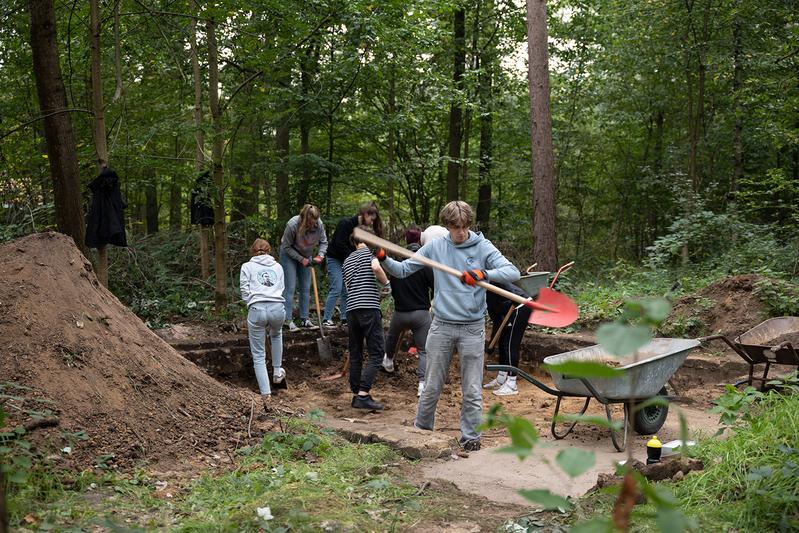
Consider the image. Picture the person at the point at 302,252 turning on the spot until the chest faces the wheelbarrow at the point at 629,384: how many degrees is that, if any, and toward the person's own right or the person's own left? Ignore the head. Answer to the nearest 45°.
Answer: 0° — they already face it

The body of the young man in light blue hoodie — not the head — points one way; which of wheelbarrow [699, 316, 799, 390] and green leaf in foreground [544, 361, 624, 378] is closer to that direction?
the green leaf in foreground

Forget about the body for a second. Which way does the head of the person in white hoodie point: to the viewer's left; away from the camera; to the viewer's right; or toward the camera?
away from the camera

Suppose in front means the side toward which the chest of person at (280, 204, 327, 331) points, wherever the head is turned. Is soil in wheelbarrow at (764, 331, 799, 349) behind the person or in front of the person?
in front

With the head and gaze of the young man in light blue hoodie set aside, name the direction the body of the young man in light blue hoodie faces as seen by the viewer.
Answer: toward the camera

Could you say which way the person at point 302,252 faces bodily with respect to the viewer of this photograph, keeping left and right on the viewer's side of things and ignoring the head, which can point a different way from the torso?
facing the viewer and to the right of the viewer

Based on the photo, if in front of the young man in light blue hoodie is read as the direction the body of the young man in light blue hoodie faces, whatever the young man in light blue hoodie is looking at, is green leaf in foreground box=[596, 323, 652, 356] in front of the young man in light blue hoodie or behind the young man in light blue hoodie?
in front

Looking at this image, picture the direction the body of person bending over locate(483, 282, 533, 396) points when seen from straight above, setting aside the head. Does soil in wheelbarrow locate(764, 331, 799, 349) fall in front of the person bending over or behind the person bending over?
behind
